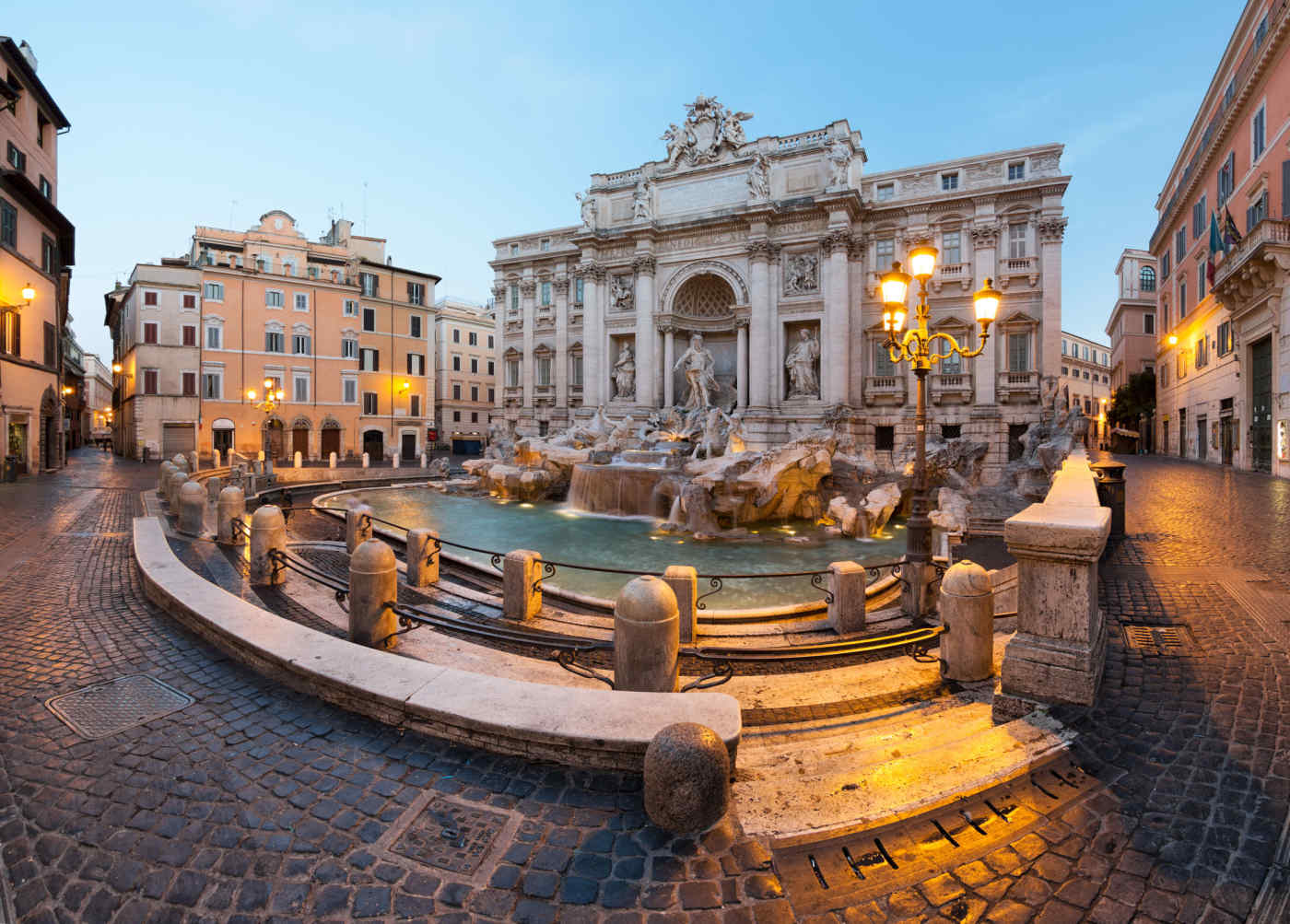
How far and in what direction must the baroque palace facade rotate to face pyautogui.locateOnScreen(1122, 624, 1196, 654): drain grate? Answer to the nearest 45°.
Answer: approximately 45° to its left

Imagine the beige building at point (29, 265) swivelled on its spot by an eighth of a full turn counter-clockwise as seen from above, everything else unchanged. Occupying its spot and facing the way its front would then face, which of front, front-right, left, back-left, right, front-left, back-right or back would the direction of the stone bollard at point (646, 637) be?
right

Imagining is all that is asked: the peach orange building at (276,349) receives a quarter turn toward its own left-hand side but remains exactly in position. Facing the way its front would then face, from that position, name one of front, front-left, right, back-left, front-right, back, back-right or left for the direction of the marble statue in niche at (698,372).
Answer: front-right

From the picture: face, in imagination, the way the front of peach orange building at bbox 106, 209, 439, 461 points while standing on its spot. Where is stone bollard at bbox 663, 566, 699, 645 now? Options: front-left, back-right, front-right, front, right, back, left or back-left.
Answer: front

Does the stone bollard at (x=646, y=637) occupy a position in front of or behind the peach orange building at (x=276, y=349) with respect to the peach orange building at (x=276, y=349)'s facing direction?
in front

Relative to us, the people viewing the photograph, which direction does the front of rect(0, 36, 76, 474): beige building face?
facing the viewer and to the right of the viewer

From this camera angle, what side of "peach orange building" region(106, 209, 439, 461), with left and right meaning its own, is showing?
front

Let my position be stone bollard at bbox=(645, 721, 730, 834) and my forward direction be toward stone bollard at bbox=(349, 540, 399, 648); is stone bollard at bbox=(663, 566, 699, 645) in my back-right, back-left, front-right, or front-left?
front-right

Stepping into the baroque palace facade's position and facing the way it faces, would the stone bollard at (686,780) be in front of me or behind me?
in front

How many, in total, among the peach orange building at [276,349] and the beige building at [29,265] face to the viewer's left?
0

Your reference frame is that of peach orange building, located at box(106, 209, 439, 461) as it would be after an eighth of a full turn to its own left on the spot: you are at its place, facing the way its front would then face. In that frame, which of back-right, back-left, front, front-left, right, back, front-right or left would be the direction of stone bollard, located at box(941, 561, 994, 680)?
front-right

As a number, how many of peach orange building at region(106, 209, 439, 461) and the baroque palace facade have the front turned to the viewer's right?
0

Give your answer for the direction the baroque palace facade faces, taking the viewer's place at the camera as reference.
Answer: facing the viewer and to the left of the viewer

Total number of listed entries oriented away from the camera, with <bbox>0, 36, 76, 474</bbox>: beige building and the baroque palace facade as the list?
0

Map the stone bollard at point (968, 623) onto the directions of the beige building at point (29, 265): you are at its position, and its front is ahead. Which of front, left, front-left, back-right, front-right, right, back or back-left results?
front-right

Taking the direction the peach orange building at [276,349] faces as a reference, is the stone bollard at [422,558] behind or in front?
in front

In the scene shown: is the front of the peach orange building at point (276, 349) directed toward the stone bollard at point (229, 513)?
yes

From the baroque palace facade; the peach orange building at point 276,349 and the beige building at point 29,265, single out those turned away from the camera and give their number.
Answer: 0
